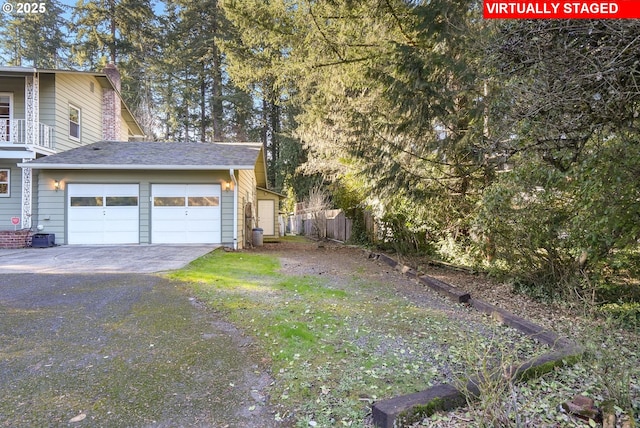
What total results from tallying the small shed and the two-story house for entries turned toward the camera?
2

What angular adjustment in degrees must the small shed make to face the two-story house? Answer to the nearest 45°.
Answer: approximately 45° to its right

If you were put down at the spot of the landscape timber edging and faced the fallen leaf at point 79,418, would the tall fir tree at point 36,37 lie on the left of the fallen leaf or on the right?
right

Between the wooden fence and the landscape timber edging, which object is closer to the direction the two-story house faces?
the landscape timber edging

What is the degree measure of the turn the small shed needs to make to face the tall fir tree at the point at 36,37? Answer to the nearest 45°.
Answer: approximately 90° to its right

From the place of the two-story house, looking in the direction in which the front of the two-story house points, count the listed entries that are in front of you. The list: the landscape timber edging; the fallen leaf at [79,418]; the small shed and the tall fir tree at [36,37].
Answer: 2

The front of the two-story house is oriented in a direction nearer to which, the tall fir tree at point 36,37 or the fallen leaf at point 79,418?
the fallen leaf

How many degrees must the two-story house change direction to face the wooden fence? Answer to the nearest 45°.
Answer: approximately 90° to its left

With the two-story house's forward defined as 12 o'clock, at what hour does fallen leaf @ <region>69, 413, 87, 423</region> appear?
The fallen leaf is roughly at 12 o'clock from the two-story house.

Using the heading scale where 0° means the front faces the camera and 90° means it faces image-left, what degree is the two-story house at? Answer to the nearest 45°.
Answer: approximately 0°

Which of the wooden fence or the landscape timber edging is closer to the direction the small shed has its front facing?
the landscape timber edging

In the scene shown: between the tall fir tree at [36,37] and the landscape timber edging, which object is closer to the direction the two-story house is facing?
the landscape timber edging

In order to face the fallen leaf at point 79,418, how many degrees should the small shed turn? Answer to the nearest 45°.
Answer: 0° — it already faces it

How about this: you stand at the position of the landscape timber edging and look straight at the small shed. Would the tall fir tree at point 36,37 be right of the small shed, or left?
left

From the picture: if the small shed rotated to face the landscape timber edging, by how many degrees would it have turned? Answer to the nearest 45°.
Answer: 0° — it already faces it
